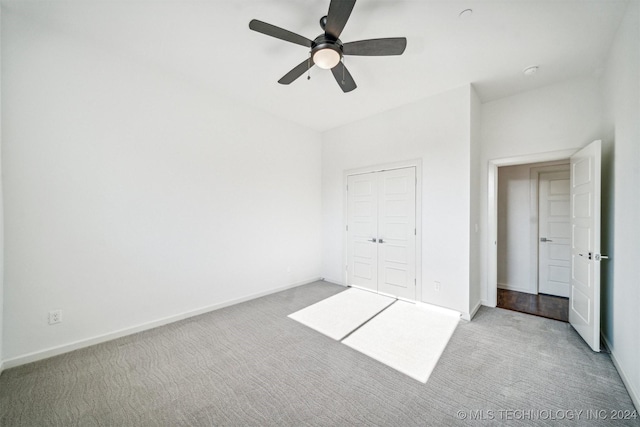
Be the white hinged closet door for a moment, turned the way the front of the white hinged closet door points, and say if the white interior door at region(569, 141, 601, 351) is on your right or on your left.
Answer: on your left

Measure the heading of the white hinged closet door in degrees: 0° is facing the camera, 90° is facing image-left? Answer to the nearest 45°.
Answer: approximately 45°

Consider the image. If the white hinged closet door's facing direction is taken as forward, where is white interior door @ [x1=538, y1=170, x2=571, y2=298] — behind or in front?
behind

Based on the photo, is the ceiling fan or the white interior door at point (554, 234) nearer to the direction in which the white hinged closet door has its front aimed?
the ceiling fan

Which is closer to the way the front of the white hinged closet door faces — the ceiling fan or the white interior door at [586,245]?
the ceiling fan

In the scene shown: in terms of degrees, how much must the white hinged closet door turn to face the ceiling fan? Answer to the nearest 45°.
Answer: approximately 45° to its left
